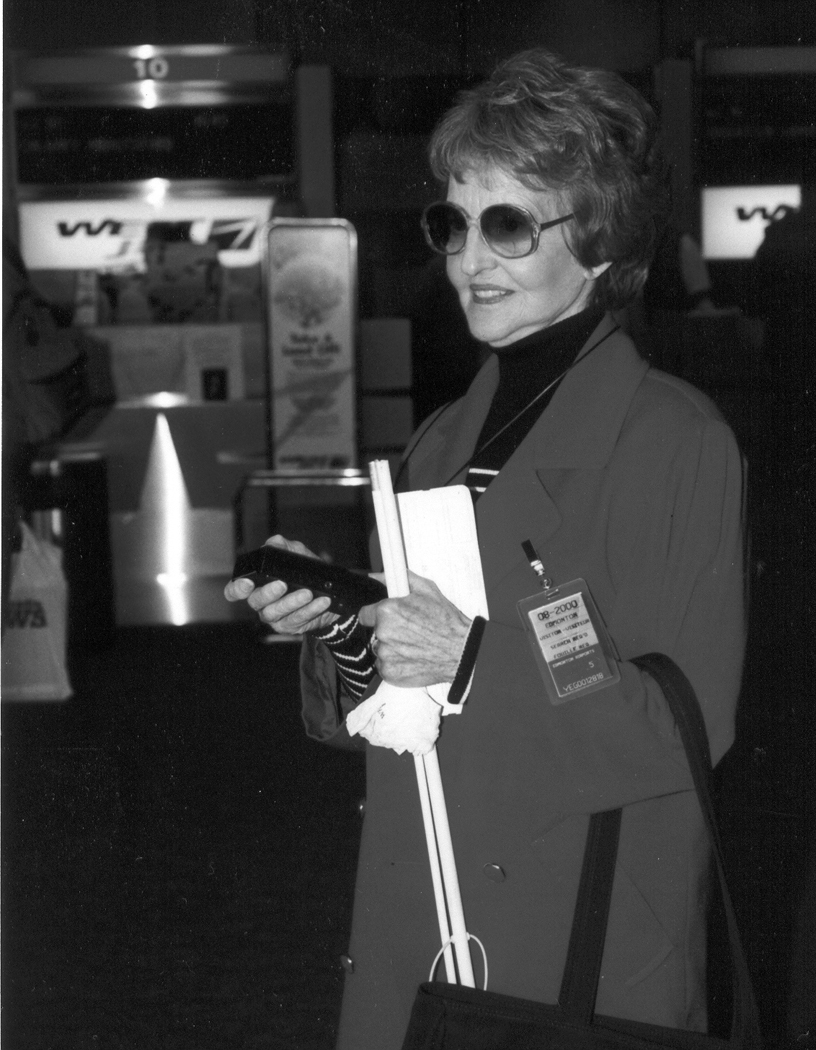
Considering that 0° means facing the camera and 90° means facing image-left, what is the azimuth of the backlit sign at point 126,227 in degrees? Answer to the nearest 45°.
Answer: approximately 0°

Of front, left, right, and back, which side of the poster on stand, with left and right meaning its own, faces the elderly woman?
front

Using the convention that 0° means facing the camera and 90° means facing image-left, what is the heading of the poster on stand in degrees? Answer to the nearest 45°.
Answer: approximately 0°

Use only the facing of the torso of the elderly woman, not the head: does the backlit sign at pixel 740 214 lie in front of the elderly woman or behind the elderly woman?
behind

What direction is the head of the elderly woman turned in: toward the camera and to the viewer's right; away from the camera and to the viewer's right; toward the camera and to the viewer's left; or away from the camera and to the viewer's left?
toward the camera and to the viewer's left

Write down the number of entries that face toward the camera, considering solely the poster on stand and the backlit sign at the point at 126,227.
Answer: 2

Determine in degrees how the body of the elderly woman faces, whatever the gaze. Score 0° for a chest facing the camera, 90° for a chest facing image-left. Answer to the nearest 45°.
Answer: approximately 45°
